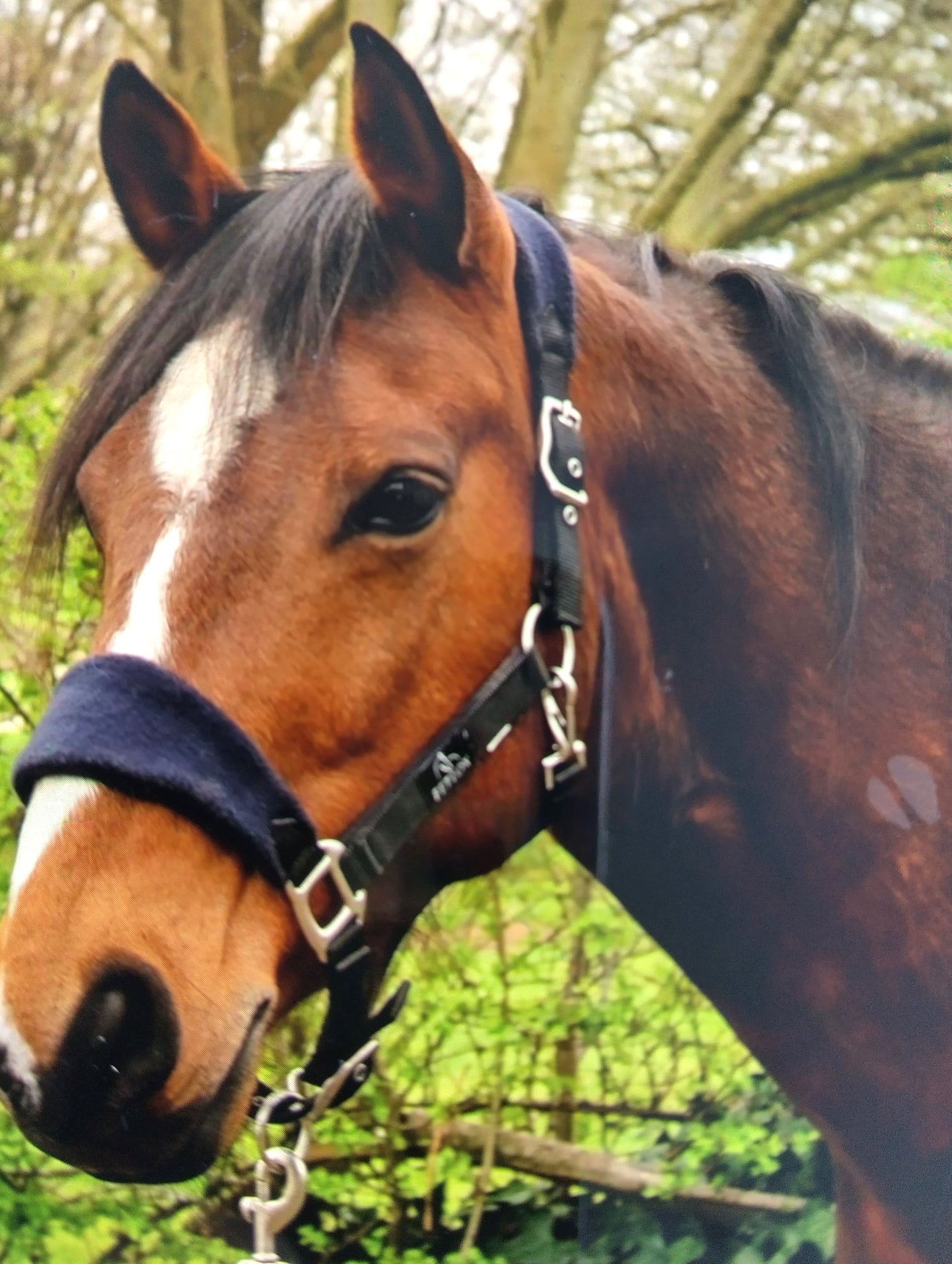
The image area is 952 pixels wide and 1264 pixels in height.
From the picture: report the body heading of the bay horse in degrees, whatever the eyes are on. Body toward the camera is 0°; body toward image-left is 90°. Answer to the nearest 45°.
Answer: approximately 45°
